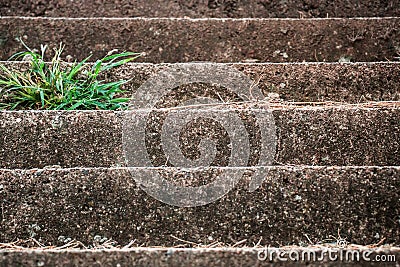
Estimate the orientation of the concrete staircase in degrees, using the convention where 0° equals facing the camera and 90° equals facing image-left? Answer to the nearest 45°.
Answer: approximately 0°
